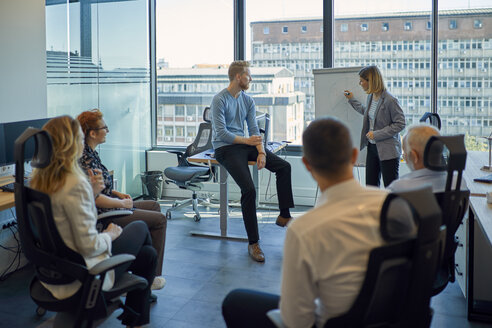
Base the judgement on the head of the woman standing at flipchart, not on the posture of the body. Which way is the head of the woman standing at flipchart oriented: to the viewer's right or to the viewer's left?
to the viewer's left

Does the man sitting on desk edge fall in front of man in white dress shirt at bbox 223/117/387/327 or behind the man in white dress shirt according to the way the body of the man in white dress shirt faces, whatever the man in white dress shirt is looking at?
in front

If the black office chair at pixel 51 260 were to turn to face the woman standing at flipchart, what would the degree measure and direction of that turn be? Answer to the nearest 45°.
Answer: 0° — it already faces them

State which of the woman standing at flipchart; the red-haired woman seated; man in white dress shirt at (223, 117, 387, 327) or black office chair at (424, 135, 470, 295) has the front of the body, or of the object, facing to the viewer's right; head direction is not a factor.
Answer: the red-haired woman seated

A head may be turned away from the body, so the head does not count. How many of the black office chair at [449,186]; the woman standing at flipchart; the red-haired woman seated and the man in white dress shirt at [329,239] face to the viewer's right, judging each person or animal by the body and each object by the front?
1

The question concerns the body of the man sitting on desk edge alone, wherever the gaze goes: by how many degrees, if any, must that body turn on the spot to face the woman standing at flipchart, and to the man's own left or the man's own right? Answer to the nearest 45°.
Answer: approximately 45° to the man's own left

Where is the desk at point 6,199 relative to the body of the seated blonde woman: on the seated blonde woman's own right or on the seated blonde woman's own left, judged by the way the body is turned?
on the seated blonde woman's own left

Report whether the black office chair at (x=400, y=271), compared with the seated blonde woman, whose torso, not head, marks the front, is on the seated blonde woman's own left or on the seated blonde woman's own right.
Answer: on the seated blonde woman's own right

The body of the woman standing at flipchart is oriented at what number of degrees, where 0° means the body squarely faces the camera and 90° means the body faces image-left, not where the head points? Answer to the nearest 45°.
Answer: approximately 45°

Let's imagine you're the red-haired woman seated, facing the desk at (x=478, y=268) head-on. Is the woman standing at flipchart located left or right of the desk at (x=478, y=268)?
left

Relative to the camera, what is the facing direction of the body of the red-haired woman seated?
to the viewer's right

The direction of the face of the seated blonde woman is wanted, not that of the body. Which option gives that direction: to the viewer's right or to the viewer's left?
to the viewer's right

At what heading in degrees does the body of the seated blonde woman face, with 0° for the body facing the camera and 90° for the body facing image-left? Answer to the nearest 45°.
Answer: approximately 225°

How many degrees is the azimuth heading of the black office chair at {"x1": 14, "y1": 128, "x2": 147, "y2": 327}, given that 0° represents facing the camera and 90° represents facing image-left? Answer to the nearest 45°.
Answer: approximately 225°

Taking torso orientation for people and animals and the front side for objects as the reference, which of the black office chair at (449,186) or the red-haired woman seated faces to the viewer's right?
the red-haired woman seated
